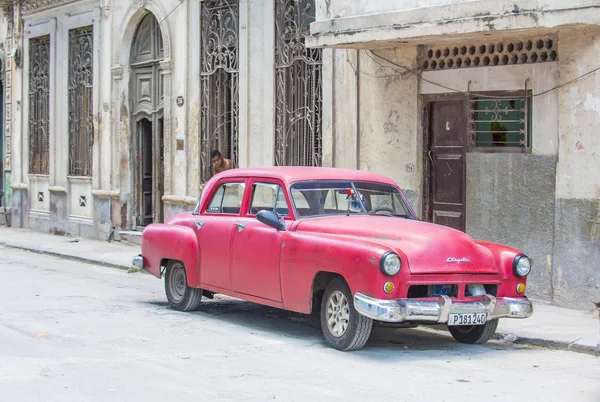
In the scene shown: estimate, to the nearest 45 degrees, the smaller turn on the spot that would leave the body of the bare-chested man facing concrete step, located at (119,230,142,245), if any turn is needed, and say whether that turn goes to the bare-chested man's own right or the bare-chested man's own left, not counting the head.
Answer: approximately 90° to the bare-chested man's own right

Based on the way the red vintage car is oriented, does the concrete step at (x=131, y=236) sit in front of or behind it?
behind

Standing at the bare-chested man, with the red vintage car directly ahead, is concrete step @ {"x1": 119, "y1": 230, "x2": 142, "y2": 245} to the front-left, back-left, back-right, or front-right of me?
back-right

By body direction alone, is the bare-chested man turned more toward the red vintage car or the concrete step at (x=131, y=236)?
the red vintage car

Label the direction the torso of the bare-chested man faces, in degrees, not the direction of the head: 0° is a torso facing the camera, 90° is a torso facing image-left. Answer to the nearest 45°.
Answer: approximately 45°

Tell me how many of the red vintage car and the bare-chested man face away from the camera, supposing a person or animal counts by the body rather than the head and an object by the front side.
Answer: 0

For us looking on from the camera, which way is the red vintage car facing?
facing the viewer and to the right of the viewer

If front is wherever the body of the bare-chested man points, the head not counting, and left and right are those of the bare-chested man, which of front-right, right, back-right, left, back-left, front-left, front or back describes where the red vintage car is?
front-left

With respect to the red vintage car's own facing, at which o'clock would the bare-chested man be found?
The bare-chested man is roughly at 7 o'clock from the red vintage car.
